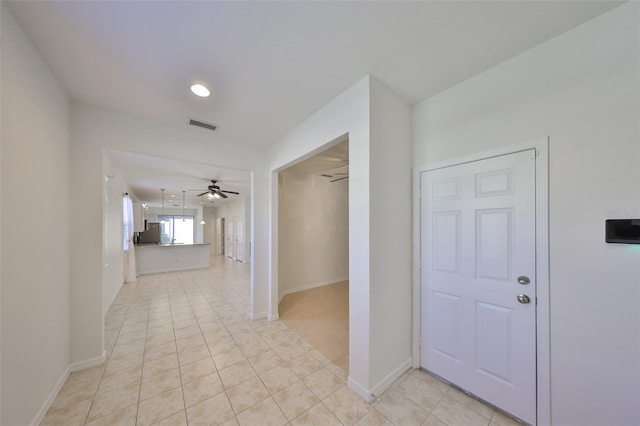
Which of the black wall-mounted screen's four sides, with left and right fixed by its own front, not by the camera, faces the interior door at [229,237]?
right

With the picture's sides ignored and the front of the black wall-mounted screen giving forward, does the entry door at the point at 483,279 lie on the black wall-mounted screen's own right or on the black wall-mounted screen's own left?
on the black wall-mounted screen's own right

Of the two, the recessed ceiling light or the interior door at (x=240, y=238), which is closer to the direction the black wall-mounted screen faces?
the recessed ceiling light

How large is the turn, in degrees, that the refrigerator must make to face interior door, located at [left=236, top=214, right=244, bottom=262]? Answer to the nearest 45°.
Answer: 0° — it already faces it

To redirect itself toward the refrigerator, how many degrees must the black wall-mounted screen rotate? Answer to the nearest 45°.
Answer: approximately 90° to its right

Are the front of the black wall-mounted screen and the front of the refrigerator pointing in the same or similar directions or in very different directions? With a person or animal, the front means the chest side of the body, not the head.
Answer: very different directions

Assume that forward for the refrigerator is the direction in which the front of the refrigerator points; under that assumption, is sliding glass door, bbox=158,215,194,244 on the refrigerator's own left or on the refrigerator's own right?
on the refrigerator's own left
